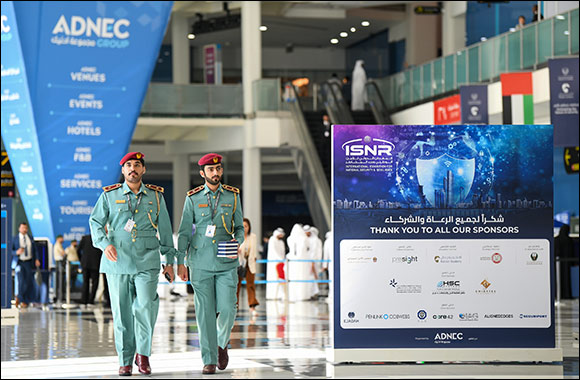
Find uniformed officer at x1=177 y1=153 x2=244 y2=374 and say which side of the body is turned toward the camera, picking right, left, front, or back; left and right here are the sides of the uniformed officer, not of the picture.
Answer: front

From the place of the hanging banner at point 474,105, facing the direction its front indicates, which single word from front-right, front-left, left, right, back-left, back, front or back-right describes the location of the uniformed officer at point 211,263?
front

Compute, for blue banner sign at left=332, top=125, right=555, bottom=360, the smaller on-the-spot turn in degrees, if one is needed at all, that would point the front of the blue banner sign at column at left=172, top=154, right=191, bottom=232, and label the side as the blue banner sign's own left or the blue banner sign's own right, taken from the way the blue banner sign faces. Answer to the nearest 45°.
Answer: approximately 180°

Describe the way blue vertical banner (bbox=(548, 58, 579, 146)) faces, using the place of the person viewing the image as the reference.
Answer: facing the viewer

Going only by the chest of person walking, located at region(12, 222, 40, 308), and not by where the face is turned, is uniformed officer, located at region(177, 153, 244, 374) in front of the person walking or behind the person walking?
in front

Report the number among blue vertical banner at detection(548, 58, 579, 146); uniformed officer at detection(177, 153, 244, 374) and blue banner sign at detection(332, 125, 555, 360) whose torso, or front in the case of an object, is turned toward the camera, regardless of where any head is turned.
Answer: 3

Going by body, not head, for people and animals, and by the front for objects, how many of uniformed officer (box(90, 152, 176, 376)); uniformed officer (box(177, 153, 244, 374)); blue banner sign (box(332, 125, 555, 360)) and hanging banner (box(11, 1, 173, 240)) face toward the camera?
4

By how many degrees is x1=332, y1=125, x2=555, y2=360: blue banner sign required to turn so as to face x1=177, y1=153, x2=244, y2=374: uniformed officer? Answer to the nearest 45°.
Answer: approximately 90° to its right
